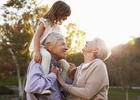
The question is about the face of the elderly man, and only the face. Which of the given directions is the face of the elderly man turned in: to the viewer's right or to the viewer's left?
to the viewer's right

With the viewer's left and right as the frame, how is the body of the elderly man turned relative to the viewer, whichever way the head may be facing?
facing to the right of the viewer

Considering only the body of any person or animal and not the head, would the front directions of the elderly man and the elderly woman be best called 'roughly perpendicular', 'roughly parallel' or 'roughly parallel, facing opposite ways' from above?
roughly parallel, facing opposite ways

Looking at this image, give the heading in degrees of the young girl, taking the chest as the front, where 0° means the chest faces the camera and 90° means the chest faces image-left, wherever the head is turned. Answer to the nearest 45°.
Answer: approximately 270°

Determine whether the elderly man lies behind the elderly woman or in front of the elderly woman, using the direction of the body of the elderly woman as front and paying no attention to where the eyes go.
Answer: in front

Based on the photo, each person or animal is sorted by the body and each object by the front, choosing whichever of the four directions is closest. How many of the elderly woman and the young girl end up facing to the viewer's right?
1

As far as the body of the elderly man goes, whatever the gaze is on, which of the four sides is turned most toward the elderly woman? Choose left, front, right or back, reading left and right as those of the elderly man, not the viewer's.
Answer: front

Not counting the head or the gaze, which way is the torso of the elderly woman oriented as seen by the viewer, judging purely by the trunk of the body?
to the viewer's left

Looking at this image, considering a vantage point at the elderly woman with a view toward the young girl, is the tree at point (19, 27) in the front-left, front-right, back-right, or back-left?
front-right
